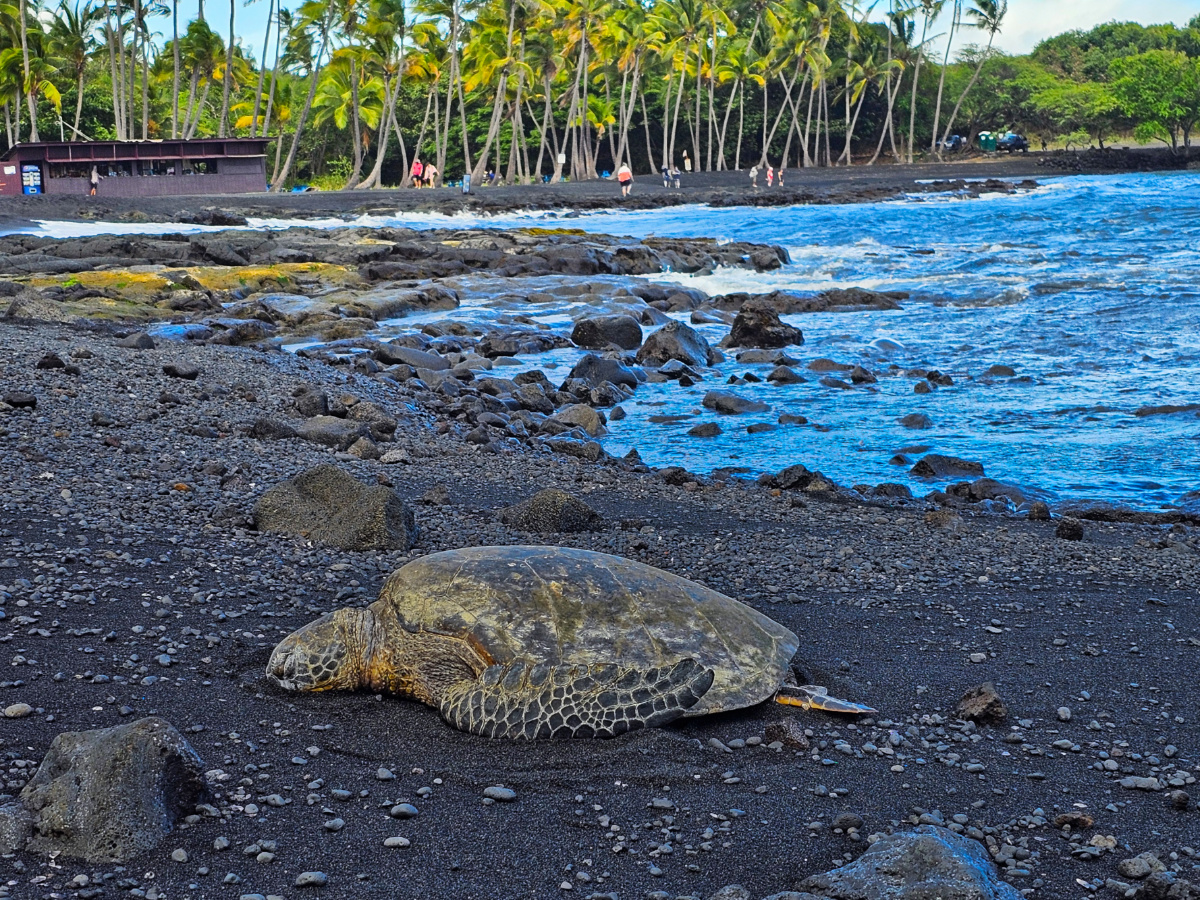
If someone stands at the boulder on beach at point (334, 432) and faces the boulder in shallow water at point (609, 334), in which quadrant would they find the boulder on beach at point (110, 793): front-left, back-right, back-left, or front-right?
back-right

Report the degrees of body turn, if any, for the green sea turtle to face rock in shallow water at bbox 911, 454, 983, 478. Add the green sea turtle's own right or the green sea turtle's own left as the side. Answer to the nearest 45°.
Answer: approximately 135° to the green sea turtle's own right

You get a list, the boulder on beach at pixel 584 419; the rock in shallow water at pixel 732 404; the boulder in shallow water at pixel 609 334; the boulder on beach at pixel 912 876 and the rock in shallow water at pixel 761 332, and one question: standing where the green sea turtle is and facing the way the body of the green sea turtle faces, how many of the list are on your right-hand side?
4

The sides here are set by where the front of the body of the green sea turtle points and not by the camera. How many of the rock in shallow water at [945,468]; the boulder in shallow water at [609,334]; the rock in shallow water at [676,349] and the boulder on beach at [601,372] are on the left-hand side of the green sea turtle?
0

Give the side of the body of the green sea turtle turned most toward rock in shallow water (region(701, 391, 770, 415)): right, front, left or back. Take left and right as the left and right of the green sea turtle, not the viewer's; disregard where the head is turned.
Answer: right

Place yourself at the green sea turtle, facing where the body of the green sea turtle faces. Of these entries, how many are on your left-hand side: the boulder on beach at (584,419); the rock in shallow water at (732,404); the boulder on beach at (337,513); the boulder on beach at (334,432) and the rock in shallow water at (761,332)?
0

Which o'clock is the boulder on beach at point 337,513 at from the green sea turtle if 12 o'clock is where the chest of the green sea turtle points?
The boulder on beach is roughly at 2 o'clock from the green sea turtle.

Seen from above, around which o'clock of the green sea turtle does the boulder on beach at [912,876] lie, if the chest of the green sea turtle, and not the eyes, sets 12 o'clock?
The boulder on beach is roughly at 8 o'clock from the green sea turtle.

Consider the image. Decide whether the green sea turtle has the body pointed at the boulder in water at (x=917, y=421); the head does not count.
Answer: no

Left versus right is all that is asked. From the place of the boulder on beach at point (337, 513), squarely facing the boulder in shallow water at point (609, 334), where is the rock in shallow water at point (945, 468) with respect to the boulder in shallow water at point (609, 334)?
right

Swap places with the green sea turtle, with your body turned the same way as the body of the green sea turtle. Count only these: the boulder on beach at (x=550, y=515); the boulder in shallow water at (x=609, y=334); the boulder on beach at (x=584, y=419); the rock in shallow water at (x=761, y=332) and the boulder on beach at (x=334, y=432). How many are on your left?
0

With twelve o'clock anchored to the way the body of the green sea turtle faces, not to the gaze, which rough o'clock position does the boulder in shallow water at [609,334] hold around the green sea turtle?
The boulder in shallow water is roughly at 3 o'clock from the green sea turtle.

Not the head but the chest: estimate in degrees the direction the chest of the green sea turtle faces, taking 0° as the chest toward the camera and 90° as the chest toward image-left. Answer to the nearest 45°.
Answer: approximately 90°

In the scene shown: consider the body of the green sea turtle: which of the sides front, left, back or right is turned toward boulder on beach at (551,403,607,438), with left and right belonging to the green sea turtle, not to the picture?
right

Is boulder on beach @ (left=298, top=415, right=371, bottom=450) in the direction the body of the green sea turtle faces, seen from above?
no

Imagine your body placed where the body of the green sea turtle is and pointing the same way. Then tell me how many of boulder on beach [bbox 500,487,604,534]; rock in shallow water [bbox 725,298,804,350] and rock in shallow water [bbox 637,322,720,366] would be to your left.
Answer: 0

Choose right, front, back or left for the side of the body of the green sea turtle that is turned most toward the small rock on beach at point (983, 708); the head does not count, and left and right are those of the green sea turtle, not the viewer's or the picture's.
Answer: back

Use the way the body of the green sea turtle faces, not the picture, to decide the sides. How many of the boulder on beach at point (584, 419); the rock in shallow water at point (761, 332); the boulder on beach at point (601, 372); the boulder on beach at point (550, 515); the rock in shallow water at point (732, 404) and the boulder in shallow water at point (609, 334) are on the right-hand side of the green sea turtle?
6
